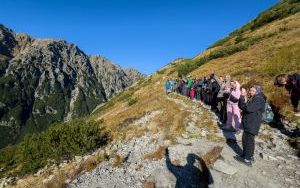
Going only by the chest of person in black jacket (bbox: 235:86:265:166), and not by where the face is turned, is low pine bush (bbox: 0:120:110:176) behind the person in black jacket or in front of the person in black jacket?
in front

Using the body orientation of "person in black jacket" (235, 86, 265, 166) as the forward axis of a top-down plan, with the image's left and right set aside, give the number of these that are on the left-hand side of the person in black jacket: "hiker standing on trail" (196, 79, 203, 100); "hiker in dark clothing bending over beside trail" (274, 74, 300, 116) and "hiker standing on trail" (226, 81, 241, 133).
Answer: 0

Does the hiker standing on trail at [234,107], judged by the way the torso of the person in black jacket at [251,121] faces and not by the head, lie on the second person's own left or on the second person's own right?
on the second person's own right

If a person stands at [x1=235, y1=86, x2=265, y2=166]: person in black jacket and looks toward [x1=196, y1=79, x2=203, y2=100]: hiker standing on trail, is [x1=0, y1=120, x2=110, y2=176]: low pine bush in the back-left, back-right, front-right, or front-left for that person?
front-left

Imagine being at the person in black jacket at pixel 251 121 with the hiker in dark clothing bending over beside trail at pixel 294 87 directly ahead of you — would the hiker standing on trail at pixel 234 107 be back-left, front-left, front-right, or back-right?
front-left

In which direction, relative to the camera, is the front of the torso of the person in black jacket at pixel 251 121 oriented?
to the viewer's left

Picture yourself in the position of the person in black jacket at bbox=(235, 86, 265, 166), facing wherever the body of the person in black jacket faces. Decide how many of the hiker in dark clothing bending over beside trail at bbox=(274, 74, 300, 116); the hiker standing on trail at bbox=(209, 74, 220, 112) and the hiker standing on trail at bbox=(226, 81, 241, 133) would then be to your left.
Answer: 0

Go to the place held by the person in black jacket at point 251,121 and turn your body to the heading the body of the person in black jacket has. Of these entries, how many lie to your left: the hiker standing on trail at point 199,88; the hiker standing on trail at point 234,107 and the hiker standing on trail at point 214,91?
0

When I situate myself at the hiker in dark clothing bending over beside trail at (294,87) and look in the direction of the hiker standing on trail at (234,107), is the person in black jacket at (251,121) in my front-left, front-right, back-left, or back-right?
front-left

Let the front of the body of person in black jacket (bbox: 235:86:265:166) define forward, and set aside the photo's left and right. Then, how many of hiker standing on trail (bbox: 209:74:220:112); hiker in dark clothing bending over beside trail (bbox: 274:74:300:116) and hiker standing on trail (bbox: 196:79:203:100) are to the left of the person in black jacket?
0

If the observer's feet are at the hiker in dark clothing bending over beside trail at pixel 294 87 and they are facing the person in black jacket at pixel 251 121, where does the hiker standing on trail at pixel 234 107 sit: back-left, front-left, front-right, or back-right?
front-right

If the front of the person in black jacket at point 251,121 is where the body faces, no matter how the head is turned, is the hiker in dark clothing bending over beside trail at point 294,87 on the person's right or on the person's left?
on the person's right
